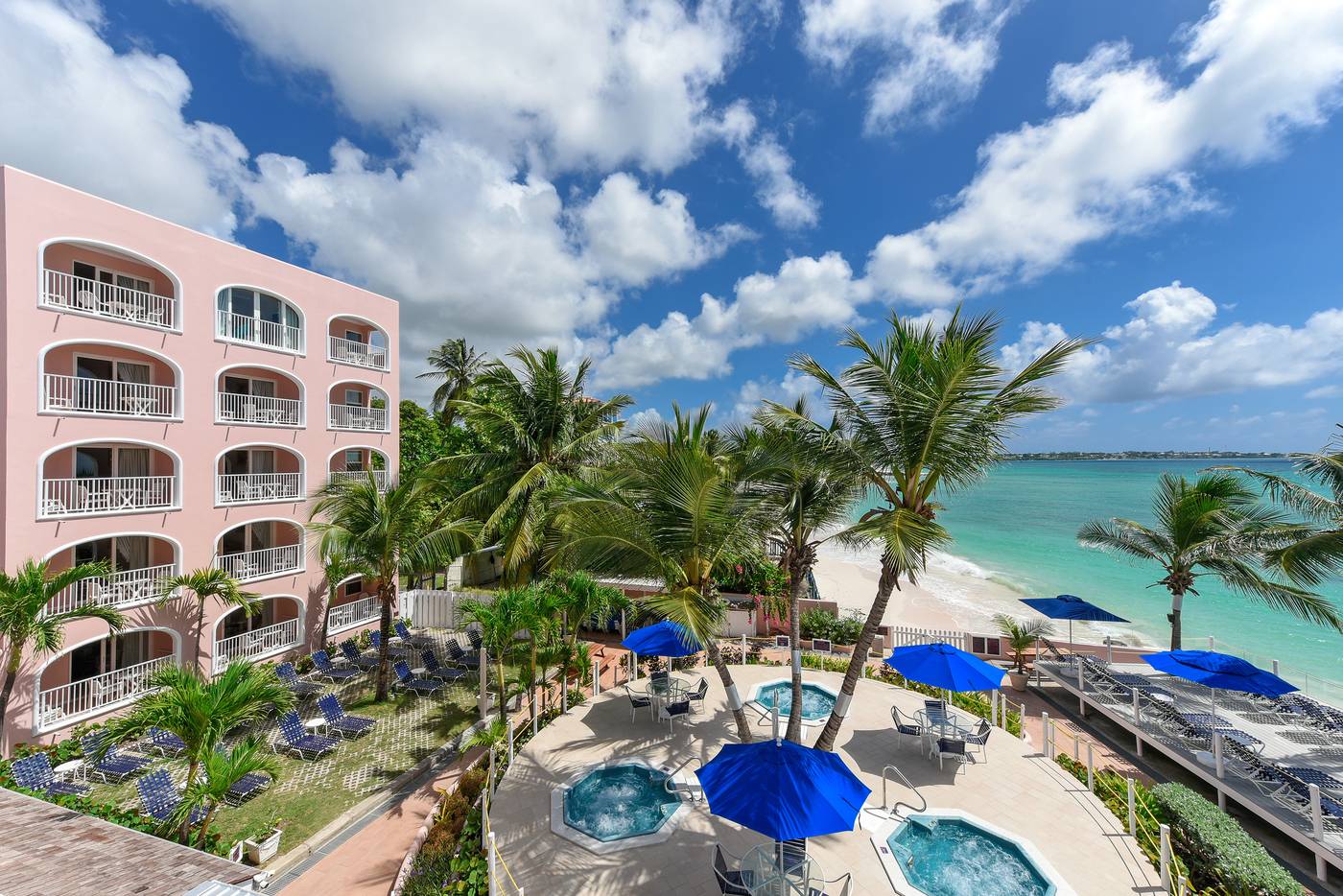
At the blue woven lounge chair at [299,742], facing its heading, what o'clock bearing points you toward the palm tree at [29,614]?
The palm tree is roughly at 5 o'clock from the blue woven lounge chair.

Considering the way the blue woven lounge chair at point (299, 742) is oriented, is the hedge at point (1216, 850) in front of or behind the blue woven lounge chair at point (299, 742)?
in front

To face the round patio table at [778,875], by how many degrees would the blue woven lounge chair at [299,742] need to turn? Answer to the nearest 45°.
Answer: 0° — it already faces it

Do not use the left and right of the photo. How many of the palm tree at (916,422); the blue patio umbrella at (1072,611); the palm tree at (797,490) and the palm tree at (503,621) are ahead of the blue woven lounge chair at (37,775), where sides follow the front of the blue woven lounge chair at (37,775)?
4

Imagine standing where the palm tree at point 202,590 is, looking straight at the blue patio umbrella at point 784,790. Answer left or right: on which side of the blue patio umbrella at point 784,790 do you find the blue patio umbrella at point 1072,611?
left

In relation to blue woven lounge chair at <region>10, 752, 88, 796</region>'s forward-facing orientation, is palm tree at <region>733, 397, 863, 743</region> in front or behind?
in front

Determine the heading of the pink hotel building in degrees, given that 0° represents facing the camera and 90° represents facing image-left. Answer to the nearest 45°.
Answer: approximately 315°

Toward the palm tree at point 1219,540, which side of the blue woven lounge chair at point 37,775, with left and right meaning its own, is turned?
front

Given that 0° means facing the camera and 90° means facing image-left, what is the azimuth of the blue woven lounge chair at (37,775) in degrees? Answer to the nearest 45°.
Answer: approximately 315°

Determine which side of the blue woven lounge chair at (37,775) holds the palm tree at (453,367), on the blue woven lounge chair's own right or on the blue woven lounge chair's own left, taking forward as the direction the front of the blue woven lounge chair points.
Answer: on the blue woven lounge chair's own left

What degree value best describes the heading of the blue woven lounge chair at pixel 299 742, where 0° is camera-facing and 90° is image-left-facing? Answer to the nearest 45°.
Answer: approximately 315°
